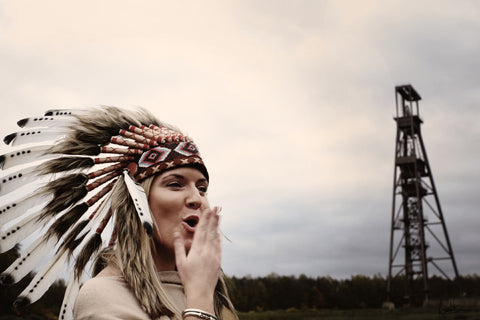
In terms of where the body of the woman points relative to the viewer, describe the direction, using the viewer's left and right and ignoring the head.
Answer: facing the viewer and to the right of the viewer

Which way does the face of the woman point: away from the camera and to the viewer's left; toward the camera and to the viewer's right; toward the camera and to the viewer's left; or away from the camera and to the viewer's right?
toward the camera and to the viewer's right
